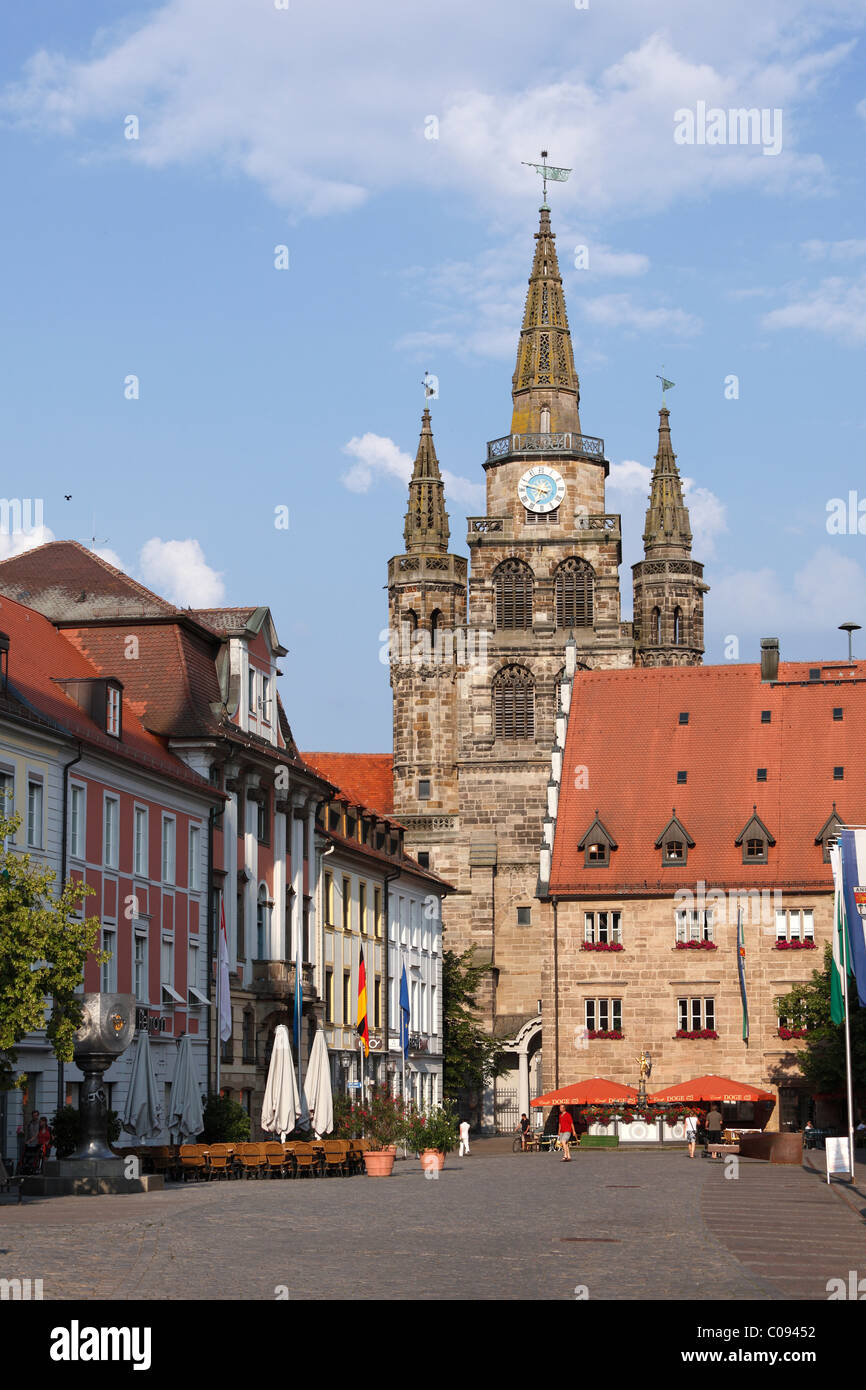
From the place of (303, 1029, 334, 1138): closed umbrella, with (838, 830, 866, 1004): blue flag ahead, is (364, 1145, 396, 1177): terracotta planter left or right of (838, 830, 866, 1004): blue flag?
right

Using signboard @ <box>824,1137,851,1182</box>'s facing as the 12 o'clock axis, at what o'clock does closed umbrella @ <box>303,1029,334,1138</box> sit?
The closed umbrella is roughly at 4 o'clock from the signboard.

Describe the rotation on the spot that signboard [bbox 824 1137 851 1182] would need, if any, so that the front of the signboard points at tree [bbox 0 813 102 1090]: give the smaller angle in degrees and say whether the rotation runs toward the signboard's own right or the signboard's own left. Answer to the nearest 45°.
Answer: approximately 45° to the signboard's own right

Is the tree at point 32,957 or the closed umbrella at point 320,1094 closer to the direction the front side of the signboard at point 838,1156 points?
the tree

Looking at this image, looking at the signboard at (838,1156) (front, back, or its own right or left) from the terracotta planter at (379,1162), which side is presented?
right

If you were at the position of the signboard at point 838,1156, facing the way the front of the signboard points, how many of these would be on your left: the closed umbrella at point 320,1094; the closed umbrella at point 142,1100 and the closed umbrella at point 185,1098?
0

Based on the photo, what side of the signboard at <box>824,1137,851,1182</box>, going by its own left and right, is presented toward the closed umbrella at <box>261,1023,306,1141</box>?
right

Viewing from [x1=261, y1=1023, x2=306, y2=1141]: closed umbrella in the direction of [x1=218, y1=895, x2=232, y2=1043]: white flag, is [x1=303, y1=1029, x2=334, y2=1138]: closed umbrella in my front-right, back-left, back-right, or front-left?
front-right

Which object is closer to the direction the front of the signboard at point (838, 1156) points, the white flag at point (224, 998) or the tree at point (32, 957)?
the tree

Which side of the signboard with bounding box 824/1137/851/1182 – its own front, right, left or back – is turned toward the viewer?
front

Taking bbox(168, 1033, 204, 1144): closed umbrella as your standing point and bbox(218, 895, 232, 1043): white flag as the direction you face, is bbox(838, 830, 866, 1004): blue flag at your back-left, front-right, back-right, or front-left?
back-right

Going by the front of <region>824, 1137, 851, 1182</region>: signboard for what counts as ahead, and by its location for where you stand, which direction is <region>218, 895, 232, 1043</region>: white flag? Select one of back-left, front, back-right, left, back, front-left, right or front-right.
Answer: back-right

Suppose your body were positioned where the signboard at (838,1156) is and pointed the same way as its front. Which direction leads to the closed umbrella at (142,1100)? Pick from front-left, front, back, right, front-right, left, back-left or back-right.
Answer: right
